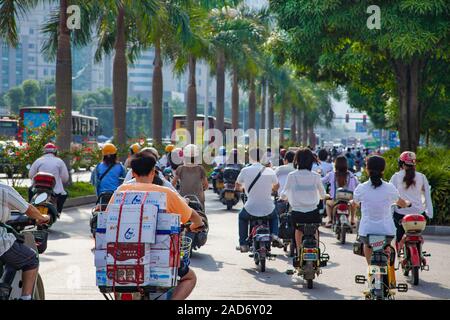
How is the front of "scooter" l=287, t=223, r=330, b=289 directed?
away from the camera

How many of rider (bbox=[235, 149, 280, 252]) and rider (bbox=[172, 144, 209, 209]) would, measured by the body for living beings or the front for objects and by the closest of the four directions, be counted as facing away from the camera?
2

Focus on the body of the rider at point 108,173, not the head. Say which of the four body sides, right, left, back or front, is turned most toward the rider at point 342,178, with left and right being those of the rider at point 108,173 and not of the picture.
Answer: right

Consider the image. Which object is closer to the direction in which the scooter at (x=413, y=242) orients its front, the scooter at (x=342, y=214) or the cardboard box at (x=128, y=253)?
the scooter

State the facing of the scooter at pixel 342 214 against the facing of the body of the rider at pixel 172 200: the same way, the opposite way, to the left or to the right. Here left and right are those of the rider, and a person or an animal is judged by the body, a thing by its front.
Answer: the same way

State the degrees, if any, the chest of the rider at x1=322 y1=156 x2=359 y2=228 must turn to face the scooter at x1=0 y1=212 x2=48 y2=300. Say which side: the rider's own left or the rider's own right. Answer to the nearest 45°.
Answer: approximately 180°

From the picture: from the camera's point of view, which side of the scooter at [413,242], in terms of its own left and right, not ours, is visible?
back

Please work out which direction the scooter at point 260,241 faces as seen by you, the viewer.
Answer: facing away from the viewer

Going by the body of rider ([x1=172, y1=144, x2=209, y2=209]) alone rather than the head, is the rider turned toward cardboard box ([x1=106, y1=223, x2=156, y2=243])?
no

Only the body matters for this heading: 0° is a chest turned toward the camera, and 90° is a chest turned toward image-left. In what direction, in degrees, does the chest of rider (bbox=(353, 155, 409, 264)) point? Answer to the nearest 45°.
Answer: approximately 180°

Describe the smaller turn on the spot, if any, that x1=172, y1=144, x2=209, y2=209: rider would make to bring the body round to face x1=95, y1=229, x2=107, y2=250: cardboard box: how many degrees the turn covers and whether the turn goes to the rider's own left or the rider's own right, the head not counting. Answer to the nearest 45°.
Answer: approximately 180°

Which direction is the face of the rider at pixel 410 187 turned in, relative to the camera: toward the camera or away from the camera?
away from the camera

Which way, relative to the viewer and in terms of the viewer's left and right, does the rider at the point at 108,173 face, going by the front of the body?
facing away from the viewer

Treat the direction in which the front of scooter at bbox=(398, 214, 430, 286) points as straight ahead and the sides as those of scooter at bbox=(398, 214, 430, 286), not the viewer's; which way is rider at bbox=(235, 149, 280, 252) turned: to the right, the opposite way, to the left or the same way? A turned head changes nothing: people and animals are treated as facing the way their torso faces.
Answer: the same way

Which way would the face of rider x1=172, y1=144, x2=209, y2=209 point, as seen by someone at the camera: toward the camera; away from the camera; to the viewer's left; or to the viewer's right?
away from the camera

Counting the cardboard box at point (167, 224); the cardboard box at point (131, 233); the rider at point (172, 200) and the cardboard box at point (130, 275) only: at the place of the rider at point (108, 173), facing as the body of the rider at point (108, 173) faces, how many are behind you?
4

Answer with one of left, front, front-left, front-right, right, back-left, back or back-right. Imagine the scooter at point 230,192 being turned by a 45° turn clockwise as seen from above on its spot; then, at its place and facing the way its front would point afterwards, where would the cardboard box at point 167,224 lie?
back-right

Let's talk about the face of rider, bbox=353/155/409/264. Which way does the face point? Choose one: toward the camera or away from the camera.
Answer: away from the camera

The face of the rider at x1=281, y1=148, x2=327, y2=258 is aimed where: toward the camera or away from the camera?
away from the camera

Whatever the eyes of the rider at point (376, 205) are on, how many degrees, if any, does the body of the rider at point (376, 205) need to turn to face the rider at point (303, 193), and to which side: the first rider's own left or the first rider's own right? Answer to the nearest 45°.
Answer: approximately 45° to the first rider's own left

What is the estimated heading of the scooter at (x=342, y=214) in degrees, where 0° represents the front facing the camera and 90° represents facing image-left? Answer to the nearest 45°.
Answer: approximately 180°

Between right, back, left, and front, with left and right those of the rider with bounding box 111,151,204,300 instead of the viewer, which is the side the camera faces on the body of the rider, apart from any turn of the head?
back
